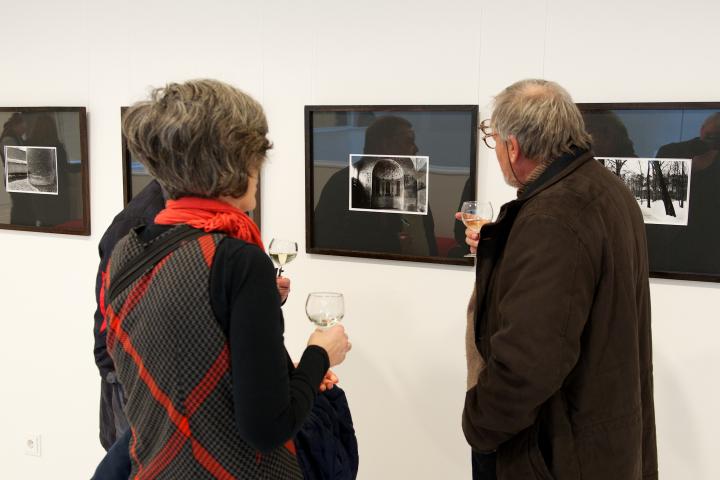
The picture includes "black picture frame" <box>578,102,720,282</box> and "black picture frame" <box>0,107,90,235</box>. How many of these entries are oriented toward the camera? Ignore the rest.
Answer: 2

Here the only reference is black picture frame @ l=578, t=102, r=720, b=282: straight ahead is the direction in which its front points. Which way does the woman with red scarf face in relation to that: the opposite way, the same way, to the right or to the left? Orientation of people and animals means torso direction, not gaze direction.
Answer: the opposite way

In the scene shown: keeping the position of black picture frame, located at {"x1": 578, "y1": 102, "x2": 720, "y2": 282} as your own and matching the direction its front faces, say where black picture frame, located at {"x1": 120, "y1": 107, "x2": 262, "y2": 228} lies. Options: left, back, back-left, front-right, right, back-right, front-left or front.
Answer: right

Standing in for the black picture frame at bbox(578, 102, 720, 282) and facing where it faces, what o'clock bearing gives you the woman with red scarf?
The woman with red scarf is roughly at 1 o'clock from the black picture frame.

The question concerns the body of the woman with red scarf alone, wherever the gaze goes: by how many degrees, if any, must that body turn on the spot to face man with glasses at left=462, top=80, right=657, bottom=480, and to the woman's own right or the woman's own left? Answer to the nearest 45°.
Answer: approximately 45° to the woman's own right

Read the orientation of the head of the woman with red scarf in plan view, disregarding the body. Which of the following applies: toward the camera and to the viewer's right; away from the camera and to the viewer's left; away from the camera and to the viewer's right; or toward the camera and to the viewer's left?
away from the camera and to the viewer's right

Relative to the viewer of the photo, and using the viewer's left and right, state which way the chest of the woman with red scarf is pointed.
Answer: facing away from the viewer and to the right of the viewer

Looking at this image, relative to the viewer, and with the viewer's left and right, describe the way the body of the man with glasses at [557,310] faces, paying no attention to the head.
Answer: facing away from the viewer and to the left of the viewer

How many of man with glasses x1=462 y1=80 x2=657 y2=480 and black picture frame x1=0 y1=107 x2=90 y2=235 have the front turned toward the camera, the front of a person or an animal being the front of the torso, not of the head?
1
